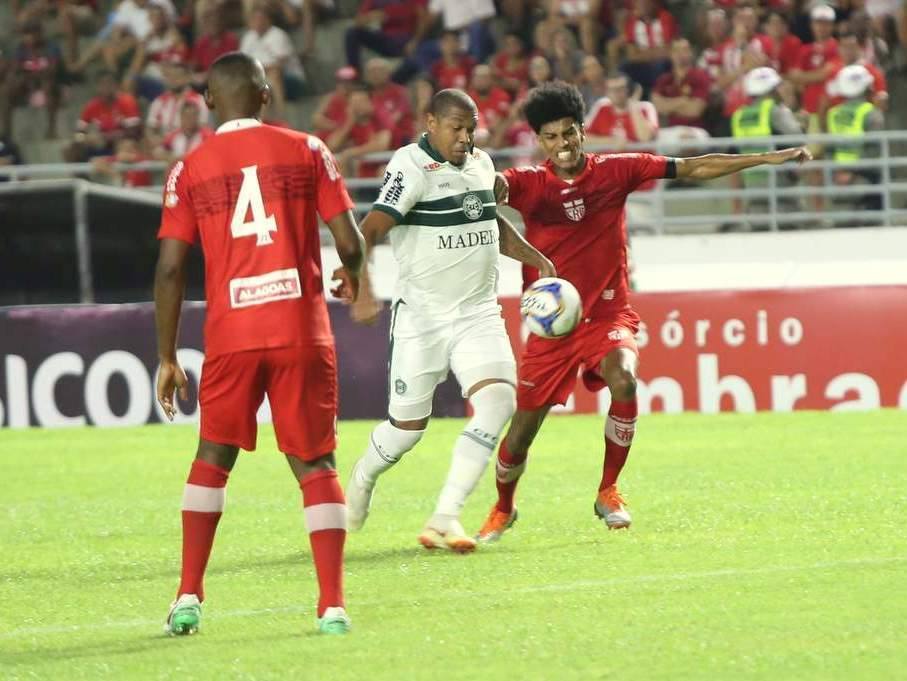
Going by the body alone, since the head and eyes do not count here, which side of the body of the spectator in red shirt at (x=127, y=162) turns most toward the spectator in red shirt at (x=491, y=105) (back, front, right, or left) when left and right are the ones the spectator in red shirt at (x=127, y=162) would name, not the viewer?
left

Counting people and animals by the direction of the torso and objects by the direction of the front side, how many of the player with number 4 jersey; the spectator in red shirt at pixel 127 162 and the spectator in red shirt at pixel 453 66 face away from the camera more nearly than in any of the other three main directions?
1

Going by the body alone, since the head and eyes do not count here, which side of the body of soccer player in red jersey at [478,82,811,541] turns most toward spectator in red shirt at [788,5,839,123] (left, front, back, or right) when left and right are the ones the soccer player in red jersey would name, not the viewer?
back

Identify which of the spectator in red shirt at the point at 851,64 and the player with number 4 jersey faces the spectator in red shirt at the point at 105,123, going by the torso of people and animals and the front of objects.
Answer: the player with number 4 jersey

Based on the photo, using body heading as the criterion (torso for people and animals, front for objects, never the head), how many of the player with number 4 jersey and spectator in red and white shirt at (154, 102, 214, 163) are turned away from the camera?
1

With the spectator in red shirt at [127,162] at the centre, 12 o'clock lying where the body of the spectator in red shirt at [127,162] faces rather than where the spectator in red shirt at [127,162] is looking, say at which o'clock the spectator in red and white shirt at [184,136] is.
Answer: the spectator in red and white shirt at [184,136] is roughly at 8 o'clock from the spectator in red shirt at [127,162].

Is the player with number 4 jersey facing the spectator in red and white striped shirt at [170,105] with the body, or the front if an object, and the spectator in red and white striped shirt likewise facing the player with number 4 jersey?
yes

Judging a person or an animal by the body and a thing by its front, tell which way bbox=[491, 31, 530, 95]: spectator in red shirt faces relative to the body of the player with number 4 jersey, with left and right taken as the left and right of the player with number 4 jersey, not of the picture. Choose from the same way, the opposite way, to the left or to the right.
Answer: the opposite way

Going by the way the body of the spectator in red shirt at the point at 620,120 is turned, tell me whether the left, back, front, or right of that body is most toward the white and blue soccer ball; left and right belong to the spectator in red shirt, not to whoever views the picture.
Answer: front
